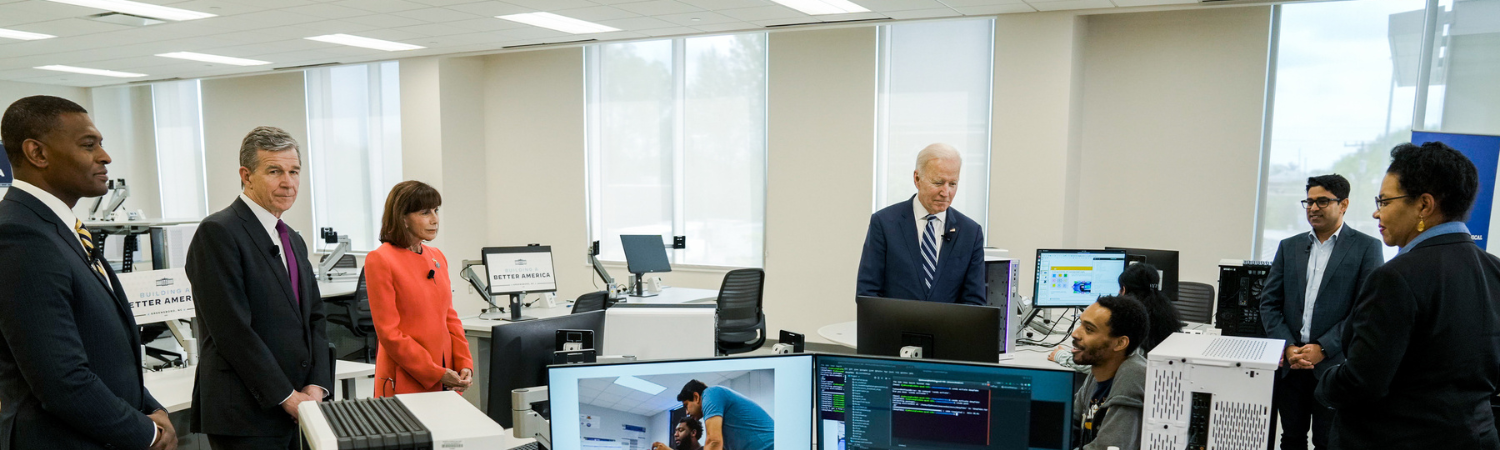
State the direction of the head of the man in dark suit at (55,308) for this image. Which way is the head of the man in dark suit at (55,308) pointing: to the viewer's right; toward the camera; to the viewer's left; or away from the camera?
to the viewer's right

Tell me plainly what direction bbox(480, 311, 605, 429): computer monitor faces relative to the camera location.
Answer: facing away from the viewer and to the left of the viewer

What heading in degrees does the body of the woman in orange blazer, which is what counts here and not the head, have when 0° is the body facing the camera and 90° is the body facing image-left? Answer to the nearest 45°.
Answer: approximately 315°

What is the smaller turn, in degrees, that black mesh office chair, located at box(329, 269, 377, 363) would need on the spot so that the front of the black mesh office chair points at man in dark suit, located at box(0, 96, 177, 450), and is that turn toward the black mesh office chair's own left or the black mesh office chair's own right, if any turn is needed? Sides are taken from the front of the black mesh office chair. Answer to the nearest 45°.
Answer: approximately 90° to the black mesh office chair's own left

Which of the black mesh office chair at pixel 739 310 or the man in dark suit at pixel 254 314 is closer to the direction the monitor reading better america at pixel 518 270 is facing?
the man in dark suit

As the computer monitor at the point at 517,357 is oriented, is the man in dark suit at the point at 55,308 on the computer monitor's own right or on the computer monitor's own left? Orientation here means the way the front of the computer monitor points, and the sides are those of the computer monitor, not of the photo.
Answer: on the computer monitor's own left

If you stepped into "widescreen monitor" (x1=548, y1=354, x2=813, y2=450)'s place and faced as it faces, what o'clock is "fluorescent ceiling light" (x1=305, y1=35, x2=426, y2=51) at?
The fluorescent ceiling light is roughly at 5 o'clock from the widescreen monitor.

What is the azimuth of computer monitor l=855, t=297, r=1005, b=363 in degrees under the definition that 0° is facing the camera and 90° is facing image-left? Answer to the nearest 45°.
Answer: approximately 180°

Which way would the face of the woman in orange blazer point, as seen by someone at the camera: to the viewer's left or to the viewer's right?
to the viewer's right

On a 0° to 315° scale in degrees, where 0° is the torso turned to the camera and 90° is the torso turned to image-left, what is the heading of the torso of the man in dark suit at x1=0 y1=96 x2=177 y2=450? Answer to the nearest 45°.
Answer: approximately 270°
